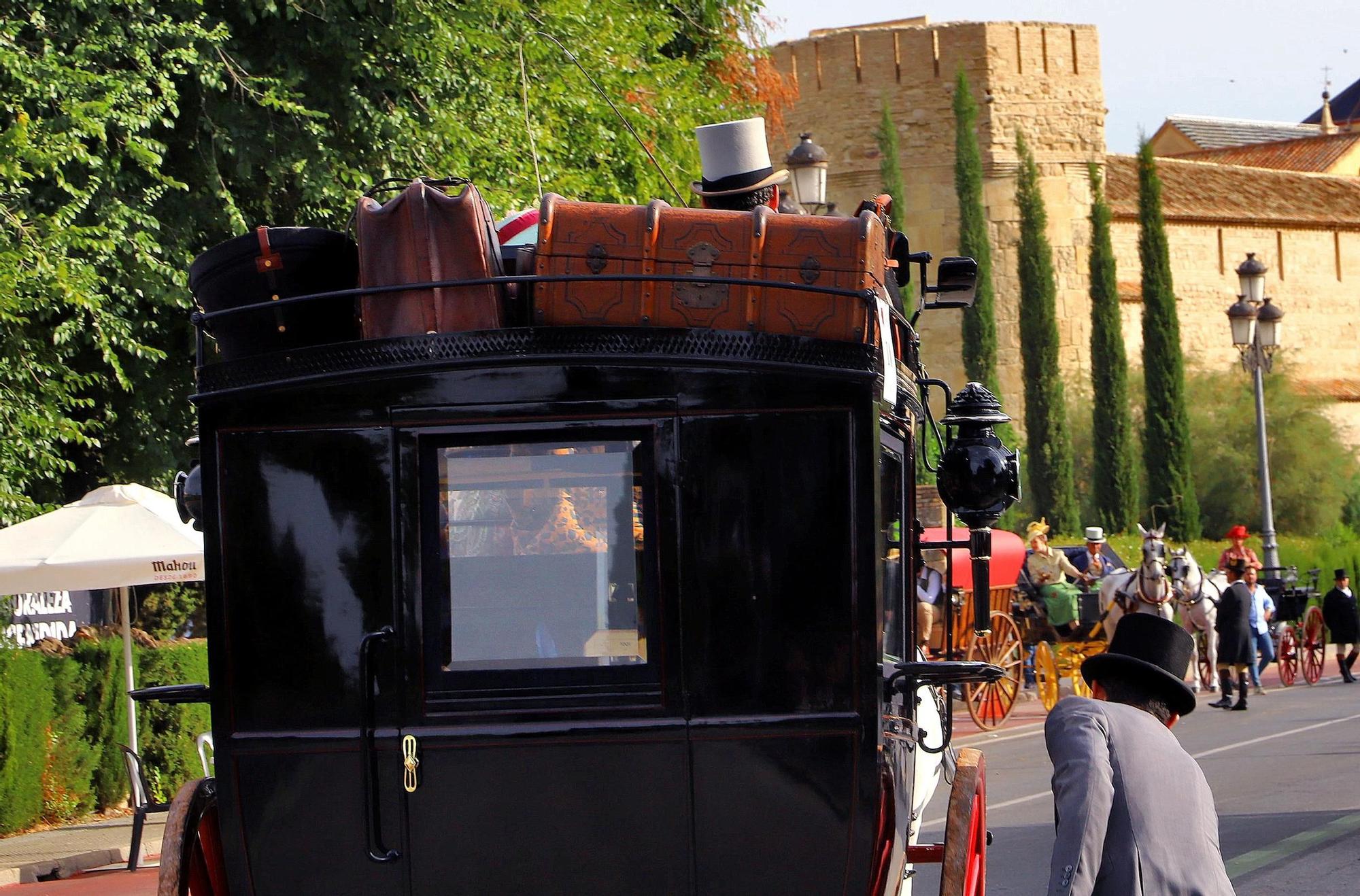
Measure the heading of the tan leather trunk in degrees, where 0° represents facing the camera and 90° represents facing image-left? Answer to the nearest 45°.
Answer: approximately 0°

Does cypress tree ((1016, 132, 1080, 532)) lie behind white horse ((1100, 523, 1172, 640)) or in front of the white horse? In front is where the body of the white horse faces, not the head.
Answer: behind

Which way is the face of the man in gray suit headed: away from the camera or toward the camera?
away from the camera

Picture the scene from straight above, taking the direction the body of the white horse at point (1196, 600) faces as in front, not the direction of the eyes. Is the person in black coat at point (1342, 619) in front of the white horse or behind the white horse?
behind

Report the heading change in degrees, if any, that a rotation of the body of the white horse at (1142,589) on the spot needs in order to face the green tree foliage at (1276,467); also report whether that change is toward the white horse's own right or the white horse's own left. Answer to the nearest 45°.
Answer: approximately 135° to the white horse's own left

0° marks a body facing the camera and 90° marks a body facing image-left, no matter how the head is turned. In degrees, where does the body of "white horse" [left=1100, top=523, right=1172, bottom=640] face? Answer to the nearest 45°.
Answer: approximately 315°

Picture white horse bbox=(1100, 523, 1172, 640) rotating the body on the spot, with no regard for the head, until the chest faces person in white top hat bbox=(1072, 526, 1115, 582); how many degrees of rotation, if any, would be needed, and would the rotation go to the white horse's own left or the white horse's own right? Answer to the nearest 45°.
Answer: approximately 135° to the white horse's own left

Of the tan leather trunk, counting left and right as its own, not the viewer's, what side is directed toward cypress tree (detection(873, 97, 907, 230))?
back

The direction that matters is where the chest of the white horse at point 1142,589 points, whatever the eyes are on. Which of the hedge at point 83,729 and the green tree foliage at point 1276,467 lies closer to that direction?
the hedge
